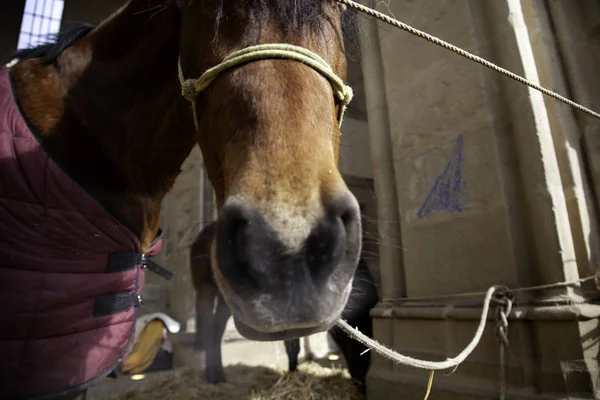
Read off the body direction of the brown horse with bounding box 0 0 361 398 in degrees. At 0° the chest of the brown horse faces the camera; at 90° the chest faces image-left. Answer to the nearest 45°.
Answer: approximately 315°
